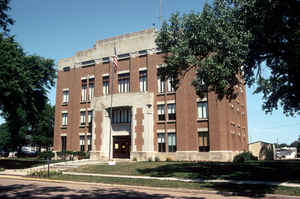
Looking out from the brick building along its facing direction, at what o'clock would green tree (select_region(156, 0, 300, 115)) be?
The green tree is roughly at 10 o'clock from the brick building.

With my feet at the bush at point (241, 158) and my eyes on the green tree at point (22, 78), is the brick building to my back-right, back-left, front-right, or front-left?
front-right

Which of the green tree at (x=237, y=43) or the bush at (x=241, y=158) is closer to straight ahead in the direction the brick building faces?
the green tree

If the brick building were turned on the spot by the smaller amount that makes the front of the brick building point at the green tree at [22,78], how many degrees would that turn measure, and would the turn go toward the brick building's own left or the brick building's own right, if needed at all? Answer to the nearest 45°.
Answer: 0° — it already faces it

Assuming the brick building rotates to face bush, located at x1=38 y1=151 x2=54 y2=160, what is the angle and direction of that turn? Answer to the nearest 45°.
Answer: approximately 90° to its right

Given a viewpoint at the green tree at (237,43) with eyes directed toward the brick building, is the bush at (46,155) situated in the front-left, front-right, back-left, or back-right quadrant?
front-left
